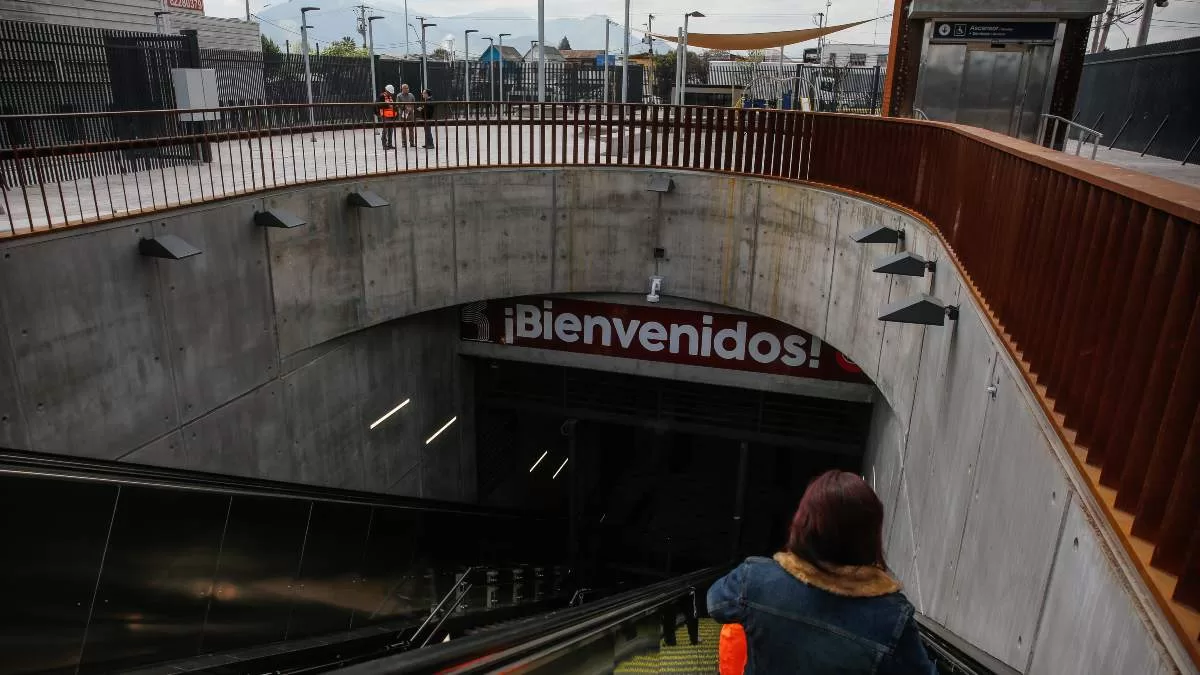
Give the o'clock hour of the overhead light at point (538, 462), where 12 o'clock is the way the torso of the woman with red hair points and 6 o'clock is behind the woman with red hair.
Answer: The overhead light is roughly at 11 o'clock from the woman with red hair.

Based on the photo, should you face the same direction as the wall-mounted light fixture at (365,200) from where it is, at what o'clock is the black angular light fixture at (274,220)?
The black angular light fixture is roughly at 3 o'clock from the wall-mounted light fixture.

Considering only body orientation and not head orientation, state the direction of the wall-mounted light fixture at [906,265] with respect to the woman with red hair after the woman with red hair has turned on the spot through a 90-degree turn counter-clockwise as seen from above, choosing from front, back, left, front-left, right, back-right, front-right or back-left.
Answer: right

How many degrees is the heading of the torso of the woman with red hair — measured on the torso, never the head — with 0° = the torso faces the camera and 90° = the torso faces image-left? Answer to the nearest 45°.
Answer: approximately 180°

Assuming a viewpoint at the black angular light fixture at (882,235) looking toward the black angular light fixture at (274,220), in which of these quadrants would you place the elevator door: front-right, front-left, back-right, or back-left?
back-right

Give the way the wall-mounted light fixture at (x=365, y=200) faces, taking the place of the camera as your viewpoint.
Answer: facing the viewer and to the right of the viewer

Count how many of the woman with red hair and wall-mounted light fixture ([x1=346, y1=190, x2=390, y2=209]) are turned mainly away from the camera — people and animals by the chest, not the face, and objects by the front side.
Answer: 1

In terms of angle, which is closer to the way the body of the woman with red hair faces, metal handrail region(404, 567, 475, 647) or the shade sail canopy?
the shade sail canopy

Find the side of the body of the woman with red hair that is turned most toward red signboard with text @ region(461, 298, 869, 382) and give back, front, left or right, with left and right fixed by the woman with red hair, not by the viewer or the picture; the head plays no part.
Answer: front

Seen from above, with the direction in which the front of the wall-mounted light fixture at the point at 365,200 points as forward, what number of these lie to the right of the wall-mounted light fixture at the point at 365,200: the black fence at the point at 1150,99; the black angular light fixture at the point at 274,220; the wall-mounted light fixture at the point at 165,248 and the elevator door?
2

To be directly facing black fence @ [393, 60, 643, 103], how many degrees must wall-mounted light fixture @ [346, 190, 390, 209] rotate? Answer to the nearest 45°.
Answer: approximately 135° to its left

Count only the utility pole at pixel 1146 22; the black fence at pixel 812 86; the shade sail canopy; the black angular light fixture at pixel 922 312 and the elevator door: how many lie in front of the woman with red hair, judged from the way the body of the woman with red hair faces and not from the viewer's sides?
5

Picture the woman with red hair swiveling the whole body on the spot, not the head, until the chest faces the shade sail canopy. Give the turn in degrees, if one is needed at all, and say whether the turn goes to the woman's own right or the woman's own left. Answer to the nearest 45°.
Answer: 0° — they already face it

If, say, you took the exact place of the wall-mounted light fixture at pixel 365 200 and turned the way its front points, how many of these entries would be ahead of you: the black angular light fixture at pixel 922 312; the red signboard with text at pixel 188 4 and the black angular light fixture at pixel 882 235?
2

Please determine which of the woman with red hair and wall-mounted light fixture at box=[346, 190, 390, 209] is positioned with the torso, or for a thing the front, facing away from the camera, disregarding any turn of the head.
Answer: the woman with red hair

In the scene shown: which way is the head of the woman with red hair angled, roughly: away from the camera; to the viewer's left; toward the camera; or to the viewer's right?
away from the camera

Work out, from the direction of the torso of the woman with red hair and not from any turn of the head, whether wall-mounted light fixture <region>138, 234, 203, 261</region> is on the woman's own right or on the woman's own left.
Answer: on the woman's own left
